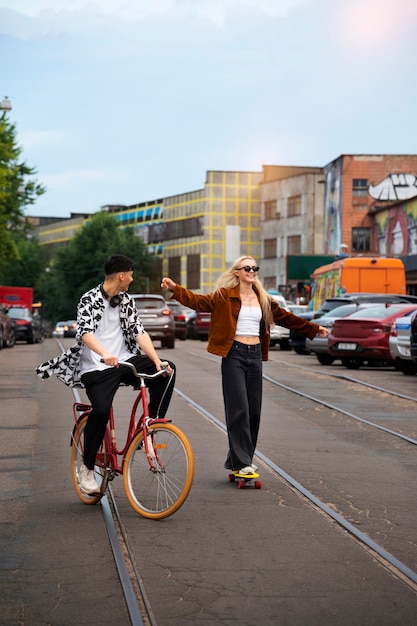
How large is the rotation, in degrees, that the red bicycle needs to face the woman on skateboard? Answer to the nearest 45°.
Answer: approximately 90° to its left

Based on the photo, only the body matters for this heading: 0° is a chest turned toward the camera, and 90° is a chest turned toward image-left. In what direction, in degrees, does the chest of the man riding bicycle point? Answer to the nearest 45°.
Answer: approximately 315°

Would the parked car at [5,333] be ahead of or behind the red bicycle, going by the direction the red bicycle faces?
behind

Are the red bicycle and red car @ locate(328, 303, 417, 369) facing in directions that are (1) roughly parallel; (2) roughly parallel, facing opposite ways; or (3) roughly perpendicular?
roughly perpendicular

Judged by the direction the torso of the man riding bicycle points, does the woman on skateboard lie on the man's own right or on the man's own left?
on the man's own left

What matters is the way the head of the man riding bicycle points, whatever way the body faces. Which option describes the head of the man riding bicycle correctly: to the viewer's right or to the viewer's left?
to the viewer's right
